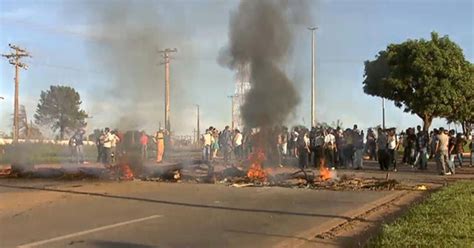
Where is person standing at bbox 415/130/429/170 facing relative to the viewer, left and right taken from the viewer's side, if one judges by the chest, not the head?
facing the viewer and to the left of the viewer

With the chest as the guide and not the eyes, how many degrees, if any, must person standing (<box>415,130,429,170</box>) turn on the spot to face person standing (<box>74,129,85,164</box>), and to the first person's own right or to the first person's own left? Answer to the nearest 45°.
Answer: approximately 45° to the first person's own right

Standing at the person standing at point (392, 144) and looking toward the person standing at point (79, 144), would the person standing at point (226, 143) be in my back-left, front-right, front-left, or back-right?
front-right

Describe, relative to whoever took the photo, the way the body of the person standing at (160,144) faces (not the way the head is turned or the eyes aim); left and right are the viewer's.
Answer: facing the viewer

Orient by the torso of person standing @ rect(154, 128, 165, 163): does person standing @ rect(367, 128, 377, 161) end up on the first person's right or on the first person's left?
on the first person's left

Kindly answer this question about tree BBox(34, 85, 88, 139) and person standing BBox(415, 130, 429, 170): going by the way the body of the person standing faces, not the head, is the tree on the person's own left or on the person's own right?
on the person's own right

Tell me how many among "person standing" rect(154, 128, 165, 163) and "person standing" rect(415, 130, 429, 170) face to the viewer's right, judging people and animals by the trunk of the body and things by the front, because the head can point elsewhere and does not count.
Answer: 0

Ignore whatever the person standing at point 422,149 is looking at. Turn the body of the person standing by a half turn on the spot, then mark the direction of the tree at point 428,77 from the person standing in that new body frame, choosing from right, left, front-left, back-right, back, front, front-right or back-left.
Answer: front-left

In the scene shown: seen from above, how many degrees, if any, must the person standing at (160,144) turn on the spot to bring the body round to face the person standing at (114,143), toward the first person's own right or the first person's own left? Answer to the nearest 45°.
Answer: approximately 45° to the first person's own right

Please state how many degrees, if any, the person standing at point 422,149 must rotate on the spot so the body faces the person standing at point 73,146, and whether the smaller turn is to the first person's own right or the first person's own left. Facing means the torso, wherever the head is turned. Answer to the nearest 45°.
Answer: approximately 45° to the first person's own right

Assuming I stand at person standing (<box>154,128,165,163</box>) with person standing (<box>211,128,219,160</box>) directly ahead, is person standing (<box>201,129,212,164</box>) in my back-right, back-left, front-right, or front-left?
front-right

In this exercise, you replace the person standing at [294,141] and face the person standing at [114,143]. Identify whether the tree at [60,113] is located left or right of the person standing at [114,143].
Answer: right

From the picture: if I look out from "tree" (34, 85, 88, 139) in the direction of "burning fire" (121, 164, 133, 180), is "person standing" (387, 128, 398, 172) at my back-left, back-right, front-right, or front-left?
front-left

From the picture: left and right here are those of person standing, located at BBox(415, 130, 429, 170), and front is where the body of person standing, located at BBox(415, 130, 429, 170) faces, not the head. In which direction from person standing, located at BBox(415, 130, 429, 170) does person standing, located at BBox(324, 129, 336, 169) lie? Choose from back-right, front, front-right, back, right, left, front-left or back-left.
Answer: front-right

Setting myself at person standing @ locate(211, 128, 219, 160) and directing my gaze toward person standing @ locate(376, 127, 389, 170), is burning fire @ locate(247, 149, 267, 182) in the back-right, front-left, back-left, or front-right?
front-right

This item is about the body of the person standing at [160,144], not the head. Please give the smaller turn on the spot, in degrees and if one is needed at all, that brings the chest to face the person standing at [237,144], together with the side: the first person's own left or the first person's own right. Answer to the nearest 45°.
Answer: approximately 90° to the first person's own left

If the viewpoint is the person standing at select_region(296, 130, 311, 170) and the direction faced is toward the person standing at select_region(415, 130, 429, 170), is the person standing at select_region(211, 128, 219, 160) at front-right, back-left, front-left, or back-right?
back-left

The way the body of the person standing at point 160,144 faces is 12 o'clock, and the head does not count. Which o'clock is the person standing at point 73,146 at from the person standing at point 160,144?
the person standing at point 73,146 is roughly at 4 o'clock from the person standing at point 160,144.
